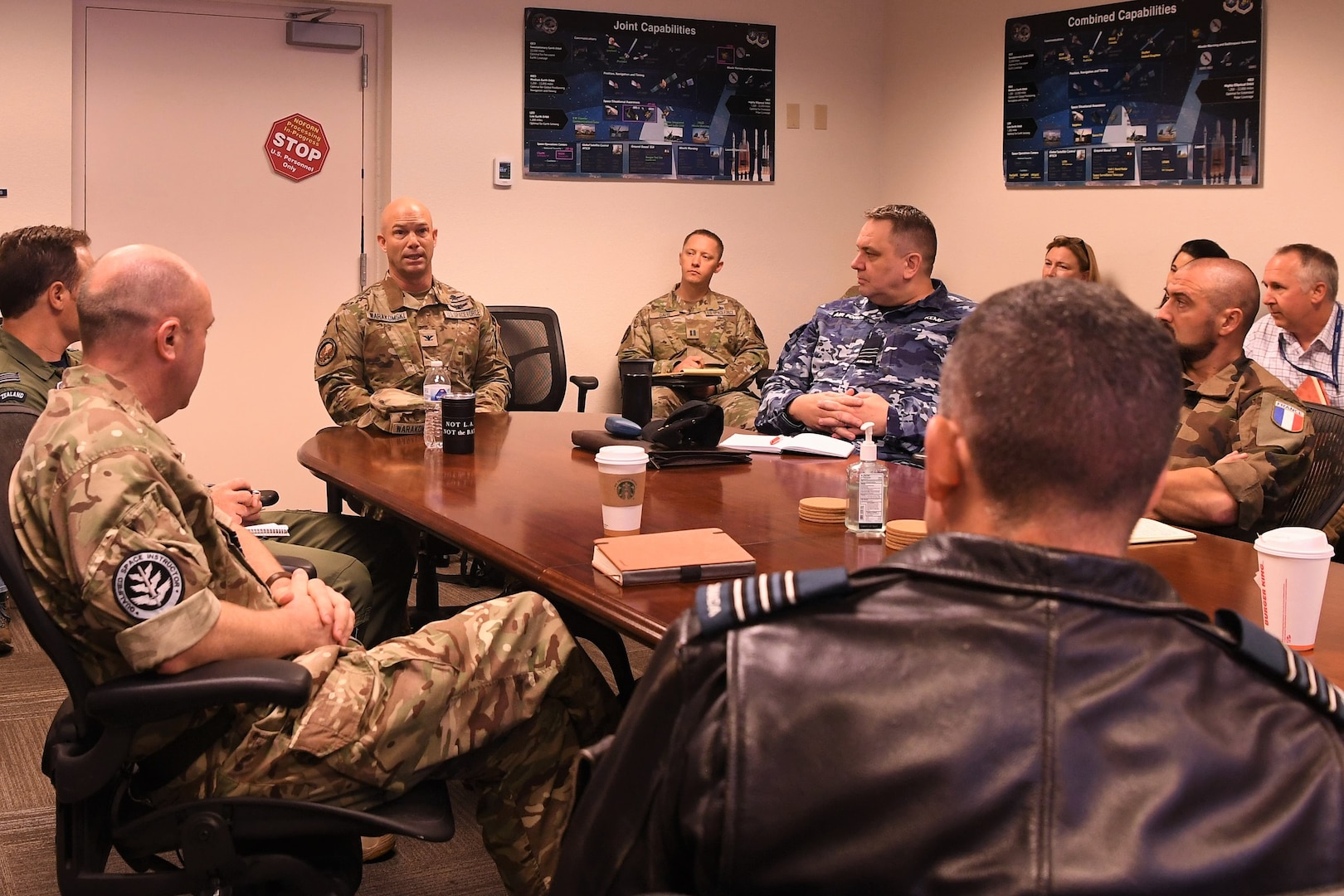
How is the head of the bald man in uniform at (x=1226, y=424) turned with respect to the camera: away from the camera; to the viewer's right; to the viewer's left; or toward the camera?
to the viewer's left

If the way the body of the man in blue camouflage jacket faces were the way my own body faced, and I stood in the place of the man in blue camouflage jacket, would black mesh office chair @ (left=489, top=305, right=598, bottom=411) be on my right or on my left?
on my right

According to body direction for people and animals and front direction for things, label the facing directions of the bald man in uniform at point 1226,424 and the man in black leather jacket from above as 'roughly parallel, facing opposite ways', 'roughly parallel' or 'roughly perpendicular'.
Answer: roughly perpendicular

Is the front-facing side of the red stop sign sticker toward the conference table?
yes

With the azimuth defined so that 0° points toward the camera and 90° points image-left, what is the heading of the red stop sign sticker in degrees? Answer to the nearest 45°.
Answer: approximately 0°

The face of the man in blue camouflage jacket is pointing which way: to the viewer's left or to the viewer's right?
to the viewer's left

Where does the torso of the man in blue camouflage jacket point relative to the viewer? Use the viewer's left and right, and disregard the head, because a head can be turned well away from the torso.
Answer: facing the viewer and to the left of the viewer

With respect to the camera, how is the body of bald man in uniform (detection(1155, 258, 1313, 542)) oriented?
to the viewer's left

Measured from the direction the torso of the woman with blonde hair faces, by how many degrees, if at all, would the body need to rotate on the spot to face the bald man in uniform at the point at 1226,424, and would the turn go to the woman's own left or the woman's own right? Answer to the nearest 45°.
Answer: approximately 45° to the woman's own left

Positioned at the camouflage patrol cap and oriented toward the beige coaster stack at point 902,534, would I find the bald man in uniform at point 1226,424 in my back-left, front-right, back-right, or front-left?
front-left

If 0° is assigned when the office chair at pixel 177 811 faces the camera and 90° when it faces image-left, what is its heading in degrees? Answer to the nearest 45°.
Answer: approximately 270°

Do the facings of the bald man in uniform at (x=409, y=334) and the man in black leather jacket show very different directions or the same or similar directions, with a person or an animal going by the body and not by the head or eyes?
very different directions
